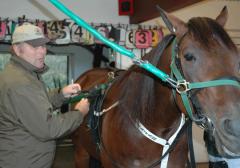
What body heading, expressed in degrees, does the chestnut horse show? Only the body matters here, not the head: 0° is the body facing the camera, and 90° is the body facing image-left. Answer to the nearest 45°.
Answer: approximately 315°

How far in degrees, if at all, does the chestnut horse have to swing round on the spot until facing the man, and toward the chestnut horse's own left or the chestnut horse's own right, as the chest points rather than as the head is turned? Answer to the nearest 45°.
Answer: approximately 135° to the chestnut horse's own right

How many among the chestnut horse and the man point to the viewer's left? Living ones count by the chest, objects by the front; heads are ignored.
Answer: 0

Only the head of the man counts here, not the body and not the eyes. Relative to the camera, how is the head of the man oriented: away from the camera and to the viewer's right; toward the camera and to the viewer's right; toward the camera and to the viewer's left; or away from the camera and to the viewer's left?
toward the camera and to the viewer's right

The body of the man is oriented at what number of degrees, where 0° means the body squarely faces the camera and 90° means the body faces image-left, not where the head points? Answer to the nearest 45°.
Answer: approximately 270°

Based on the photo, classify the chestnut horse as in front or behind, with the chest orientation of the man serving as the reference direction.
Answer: in front
